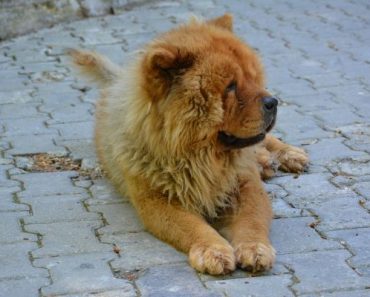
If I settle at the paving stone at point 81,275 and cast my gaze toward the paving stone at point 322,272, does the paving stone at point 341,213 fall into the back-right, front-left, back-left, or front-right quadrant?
front-left

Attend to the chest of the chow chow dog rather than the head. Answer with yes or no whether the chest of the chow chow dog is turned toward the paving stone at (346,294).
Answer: yes

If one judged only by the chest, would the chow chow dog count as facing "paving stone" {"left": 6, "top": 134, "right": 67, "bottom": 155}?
no

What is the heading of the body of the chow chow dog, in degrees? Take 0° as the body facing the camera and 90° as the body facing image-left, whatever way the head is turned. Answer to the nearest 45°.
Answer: approximately 315°

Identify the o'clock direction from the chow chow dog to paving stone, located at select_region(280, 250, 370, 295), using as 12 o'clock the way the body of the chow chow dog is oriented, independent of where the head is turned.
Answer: The paving stone is roughly at 12 o'clock from the chow chow dog.

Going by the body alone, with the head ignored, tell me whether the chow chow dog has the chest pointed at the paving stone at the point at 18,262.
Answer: no

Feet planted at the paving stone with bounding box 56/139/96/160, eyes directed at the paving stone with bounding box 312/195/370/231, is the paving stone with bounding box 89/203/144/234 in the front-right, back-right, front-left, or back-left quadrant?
front-right

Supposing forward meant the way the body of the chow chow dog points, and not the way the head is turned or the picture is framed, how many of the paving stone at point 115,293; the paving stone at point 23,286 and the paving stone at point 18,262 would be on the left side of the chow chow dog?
0

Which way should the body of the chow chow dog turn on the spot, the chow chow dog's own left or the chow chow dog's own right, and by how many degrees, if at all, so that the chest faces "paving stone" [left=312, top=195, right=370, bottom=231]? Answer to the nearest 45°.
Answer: approximately 45° to the chow chow dog's own left
